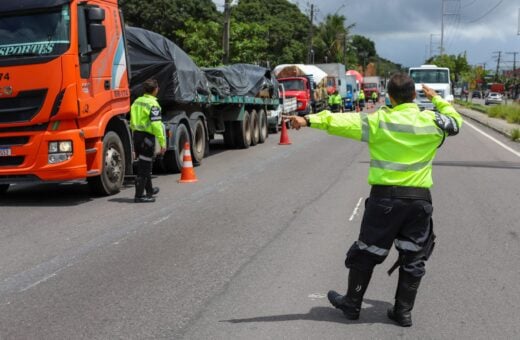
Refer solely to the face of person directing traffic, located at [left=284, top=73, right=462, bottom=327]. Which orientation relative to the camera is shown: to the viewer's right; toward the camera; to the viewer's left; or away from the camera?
away from the camera

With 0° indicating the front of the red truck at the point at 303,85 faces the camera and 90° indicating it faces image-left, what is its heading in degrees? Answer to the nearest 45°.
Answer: approximately 45°

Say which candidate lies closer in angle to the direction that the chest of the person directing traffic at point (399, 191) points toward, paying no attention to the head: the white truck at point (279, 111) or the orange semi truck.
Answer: the white truck

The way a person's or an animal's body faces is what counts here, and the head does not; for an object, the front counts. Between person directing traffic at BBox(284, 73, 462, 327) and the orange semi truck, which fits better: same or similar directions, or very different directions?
very different directions

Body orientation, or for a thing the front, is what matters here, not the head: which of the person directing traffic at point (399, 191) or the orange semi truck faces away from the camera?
the person directing traffic

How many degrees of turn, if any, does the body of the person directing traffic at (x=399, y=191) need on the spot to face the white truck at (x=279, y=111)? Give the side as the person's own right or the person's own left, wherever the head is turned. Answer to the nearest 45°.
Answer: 0° — they already face it

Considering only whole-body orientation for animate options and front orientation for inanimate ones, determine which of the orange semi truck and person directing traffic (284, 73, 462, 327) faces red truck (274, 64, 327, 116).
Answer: the person directing traffic

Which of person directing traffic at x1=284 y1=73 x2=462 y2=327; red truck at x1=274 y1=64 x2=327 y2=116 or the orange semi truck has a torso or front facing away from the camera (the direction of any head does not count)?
the person directing traffic

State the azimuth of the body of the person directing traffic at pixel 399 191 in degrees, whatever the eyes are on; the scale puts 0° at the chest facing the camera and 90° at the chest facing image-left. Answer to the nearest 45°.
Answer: approximately 180°

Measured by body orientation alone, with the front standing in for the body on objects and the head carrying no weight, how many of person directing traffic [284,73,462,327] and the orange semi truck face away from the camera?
1

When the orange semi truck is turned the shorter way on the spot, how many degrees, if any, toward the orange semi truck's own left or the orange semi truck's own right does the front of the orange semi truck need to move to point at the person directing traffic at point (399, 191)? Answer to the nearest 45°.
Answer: approximately 90° to the orange semi truck's own left
